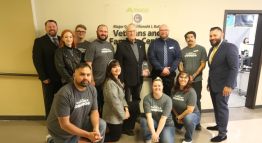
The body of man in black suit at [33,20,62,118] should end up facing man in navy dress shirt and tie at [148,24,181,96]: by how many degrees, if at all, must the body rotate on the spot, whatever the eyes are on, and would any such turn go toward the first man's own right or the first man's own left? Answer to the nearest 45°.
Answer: approximately 45° to the first man's own left

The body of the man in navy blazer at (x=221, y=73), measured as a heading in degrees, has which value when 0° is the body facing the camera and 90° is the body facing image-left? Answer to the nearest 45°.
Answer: approximately 45°

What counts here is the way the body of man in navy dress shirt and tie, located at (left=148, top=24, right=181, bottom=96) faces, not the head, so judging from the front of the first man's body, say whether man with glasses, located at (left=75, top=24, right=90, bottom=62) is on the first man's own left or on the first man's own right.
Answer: on the first man's own right

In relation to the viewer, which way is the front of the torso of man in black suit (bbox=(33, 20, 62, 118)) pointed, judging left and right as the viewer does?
facing the viewer and to the right of the viewer

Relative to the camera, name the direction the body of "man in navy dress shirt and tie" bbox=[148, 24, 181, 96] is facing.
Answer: toward the camera

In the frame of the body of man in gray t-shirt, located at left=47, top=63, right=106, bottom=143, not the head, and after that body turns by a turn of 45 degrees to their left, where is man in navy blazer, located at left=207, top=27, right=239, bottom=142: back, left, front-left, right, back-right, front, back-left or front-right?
front

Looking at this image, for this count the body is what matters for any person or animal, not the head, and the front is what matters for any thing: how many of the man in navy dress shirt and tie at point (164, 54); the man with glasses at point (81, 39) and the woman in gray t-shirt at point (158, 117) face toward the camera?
3

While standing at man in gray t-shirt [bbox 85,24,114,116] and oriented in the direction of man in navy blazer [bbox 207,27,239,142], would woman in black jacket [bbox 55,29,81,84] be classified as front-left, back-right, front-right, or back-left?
back-right

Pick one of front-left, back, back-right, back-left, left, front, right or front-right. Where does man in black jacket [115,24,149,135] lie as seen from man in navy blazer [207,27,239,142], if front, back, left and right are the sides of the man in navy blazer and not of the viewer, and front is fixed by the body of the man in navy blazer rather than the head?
front-right
